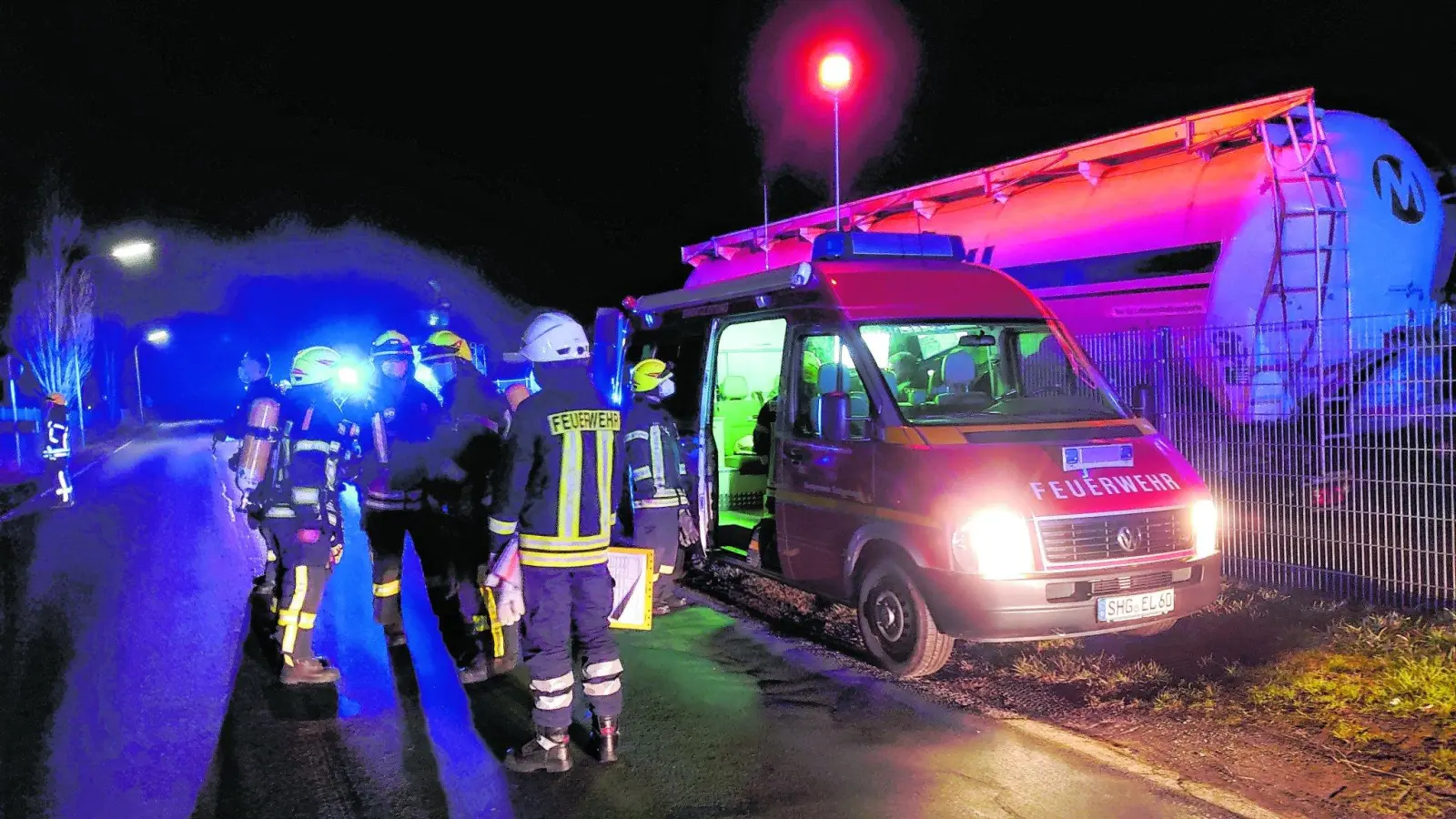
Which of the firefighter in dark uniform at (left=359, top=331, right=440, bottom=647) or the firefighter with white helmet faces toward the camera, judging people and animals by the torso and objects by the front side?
the firefighter in dark uniform

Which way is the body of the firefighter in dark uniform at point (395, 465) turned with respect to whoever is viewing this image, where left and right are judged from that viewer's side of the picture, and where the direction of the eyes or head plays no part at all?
facing the viewer

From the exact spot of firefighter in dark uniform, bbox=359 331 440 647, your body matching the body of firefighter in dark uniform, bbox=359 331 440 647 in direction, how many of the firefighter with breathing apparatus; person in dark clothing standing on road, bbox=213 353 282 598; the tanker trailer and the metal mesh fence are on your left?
2

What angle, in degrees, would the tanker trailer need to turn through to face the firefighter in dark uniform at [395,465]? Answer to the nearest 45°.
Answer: approximately 90° to its left

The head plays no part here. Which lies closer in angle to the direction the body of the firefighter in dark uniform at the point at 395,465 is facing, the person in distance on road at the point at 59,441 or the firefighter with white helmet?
the firefighter with white helmet

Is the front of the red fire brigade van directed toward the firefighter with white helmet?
no

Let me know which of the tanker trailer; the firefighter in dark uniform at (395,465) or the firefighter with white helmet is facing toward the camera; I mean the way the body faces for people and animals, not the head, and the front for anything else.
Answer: the firefighter in dark uniform

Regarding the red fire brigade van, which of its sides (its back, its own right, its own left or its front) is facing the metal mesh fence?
left

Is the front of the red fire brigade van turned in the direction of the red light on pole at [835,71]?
no

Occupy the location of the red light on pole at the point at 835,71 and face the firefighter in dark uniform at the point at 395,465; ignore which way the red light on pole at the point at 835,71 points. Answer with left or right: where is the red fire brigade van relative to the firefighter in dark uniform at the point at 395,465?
left

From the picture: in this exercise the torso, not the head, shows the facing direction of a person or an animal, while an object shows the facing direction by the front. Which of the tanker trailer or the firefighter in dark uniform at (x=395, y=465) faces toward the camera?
the firefighter in dark uniform

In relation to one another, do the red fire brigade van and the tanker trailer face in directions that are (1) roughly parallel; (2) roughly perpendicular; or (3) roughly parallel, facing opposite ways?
roughly parallel, facing opposite ways

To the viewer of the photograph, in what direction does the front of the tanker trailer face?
facing away from the viewer and to the left of the viewer

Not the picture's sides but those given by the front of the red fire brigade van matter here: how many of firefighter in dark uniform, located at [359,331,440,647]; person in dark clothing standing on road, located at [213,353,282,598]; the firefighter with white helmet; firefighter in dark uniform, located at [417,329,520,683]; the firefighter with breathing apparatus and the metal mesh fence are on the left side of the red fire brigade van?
1

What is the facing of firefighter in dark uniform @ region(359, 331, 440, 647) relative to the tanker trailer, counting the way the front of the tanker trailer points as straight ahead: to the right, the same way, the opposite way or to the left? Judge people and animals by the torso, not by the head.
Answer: the opposite way

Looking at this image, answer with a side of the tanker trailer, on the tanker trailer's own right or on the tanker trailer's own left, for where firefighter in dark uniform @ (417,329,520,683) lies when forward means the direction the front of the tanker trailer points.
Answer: on the tanker trailer's own left
